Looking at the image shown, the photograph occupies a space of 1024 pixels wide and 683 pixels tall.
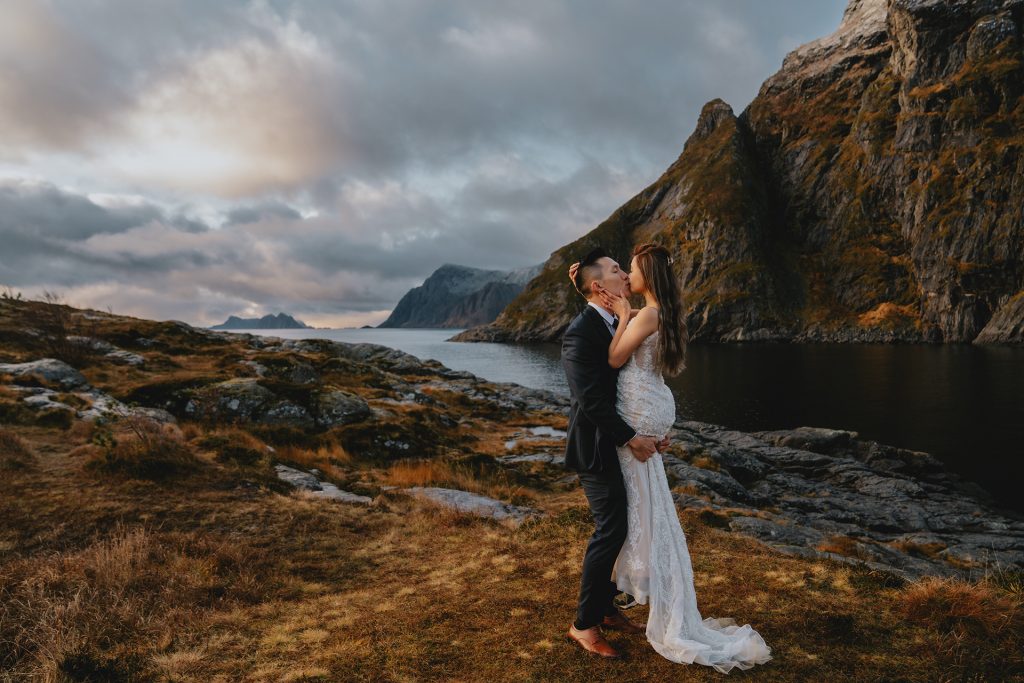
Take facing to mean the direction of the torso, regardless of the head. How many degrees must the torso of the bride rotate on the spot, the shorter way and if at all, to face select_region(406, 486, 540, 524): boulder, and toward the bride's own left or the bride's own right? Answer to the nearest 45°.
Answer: approximately 45° to the bride's own right

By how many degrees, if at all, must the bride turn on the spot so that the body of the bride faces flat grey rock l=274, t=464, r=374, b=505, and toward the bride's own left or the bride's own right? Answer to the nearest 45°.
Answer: approximately 45° to the bride's own right

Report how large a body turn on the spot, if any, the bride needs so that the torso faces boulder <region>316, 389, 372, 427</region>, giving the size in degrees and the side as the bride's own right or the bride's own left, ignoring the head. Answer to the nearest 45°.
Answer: approximately 45° to the bride's own right

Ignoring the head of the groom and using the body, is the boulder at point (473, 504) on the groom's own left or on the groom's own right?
on the groom's own left

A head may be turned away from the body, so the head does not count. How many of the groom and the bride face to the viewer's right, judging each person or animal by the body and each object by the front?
1

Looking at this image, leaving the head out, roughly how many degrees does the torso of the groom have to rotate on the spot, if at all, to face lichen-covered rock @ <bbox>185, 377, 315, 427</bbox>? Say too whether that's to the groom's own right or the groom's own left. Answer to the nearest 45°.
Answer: approximately 135° to the groom's own left

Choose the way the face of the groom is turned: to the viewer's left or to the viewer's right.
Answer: to the viewer's right

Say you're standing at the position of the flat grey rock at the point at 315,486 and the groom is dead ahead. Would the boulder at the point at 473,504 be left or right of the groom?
left

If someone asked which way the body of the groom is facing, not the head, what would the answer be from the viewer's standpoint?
to the viewer's right

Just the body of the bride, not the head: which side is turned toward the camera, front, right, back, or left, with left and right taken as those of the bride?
left

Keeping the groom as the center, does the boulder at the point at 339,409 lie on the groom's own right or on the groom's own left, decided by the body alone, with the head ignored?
on the groom's own left
